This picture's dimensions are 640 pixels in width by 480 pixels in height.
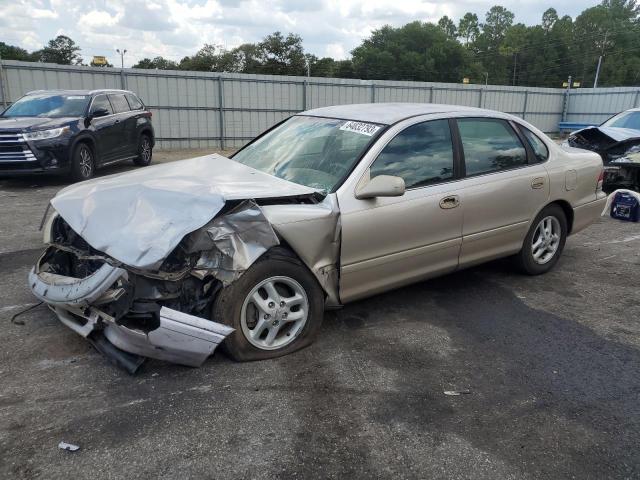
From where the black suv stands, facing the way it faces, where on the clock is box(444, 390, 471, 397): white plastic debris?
The white plastic debris is roughly at 10 o'clock from the black suv.

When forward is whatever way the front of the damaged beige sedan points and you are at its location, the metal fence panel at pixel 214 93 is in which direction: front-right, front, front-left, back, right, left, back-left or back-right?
back-right

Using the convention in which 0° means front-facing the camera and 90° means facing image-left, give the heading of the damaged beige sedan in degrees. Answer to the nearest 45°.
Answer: approximately 45°

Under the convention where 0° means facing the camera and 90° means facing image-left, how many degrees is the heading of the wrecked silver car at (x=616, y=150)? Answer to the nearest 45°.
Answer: approximately 45°

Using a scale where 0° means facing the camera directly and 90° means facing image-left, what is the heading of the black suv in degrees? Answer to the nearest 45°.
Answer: approximately 45°

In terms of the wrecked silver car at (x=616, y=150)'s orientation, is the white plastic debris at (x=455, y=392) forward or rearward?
forward

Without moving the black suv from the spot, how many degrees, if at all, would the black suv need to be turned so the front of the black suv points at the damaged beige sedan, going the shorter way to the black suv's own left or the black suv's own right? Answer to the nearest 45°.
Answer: approximately 45° to the black suv's own left

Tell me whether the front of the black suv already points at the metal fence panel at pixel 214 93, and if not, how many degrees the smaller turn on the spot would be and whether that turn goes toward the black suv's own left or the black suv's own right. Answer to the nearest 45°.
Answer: approximately 180°

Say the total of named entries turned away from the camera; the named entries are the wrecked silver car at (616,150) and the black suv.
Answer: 0

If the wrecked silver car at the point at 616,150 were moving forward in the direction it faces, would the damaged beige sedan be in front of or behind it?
in front

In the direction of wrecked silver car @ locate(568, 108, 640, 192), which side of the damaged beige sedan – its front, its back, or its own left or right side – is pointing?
back
